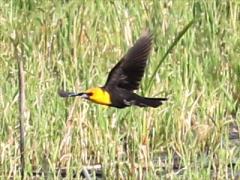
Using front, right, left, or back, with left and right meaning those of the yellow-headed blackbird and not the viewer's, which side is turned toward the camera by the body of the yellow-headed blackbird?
left
